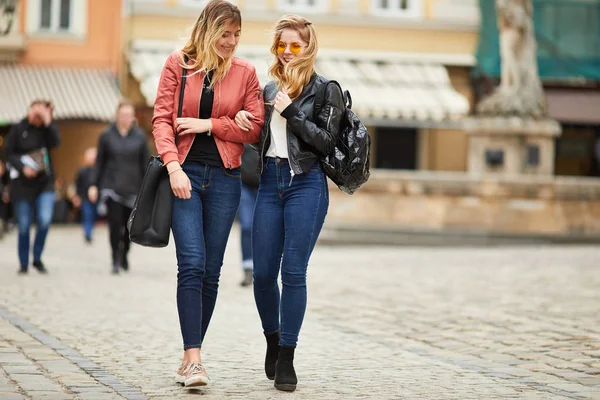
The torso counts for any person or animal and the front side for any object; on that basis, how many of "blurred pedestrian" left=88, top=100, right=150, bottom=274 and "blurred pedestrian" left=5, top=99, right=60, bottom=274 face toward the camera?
2

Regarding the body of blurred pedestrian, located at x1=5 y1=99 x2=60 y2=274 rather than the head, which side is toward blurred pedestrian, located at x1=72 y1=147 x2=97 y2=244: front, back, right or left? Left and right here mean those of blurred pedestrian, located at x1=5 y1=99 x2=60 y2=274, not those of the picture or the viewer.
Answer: back

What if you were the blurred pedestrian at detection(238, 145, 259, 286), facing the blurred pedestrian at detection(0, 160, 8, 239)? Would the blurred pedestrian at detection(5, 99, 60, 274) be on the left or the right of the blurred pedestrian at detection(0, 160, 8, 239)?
left

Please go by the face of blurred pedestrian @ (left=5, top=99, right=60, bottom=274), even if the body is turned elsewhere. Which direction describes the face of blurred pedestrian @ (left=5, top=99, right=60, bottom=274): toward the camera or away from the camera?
toward the camera

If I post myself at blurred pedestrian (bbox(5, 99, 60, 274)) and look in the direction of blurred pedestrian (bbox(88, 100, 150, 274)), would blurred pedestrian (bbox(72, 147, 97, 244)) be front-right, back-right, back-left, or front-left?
front-left

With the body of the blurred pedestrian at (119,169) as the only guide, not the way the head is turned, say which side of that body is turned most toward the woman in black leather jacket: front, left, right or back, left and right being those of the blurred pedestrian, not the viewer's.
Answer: front

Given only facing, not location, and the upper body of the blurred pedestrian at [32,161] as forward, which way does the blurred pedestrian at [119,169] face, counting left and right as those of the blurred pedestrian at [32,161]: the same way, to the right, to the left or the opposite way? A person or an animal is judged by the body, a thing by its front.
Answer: the same way

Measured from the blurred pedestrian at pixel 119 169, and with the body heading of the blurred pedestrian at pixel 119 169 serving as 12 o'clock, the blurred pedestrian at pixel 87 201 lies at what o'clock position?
the blurred pedestrian at pixel 87 201 is roughly at 6 o'clock from the blurred pedestrian at pixel 119 169.

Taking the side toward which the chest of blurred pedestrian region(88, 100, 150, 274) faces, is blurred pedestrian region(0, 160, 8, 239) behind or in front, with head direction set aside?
behind

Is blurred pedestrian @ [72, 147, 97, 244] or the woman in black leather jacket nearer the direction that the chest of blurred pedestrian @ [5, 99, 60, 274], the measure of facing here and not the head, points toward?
the woman in black leather jacket

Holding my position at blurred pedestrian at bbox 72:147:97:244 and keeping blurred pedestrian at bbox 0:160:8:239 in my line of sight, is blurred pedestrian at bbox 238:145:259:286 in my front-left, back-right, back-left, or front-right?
back-left

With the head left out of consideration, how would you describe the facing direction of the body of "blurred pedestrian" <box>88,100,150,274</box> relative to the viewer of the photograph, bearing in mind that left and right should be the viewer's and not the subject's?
facing the viewer

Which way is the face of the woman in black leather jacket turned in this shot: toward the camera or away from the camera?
toward the camera

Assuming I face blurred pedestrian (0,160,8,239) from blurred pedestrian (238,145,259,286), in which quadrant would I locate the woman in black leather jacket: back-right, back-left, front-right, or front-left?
back-left
